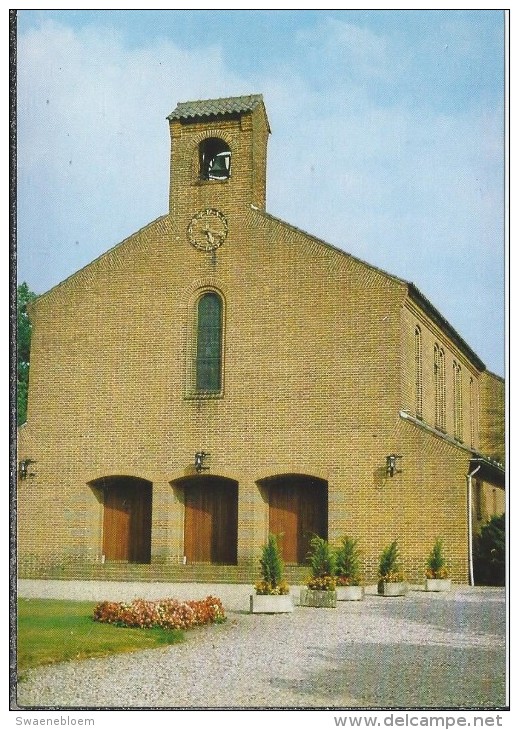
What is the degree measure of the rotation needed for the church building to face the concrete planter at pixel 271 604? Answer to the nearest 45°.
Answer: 0° — it already faces it

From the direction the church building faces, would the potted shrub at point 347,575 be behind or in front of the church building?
in front

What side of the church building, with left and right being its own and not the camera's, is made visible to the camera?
front

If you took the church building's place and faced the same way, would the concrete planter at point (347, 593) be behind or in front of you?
in front

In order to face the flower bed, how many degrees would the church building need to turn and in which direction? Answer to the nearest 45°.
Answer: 0° — it already faces it

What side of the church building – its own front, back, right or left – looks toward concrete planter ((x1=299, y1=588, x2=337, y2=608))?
front

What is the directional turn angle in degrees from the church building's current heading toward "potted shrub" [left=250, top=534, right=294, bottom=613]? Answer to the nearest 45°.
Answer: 0° — it already faces it

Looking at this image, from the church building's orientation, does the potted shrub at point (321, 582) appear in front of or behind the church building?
in front

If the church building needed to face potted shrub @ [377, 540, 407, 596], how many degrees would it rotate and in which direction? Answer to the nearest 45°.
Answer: approximately 45° to its left
